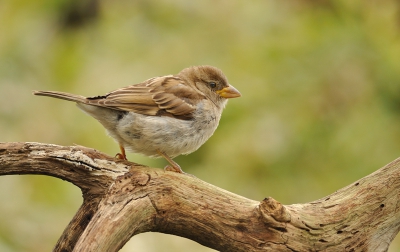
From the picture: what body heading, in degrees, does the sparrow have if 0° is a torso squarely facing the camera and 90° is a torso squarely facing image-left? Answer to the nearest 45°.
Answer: approximately 270°
